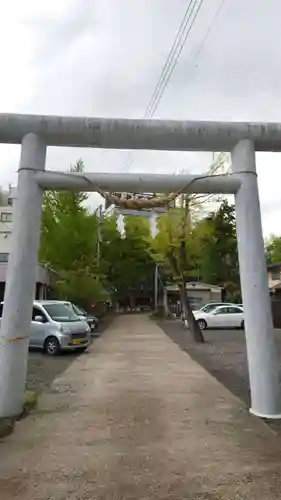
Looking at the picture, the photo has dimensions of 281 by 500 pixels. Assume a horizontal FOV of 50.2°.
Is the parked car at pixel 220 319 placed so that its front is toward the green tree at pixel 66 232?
yes

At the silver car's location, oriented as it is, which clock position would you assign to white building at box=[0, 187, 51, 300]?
The white building is roughly at 7 o'clock from the silver car.

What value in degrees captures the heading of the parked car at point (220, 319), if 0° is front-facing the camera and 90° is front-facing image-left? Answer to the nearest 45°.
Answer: approximately 90°

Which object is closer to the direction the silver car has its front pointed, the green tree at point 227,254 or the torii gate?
the torii gate

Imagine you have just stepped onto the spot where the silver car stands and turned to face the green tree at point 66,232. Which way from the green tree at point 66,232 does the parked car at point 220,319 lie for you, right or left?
right

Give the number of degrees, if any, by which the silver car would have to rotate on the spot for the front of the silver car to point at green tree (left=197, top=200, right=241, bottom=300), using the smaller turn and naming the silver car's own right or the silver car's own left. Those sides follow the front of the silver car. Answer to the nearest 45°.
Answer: approximately 90° to the silver car's own left

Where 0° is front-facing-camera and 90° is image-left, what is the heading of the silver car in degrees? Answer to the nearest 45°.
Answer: approximately 315°

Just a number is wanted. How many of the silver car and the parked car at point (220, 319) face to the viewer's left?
1

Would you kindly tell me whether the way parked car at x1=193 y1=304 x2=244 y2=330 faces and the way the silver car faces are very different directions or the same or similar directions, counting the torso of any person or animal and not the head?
very different directions

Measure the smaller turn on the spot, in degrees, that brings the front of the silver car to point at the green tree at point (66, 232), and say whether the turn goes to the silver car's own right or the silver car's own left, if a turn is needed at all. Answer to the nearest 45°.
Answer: approximately 135° to the silver car's own left

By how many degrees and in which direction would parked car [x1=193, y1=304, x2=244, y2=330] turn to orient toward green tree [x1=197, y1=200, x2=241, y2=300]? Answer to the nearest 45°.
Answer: approximately 90° to its right
